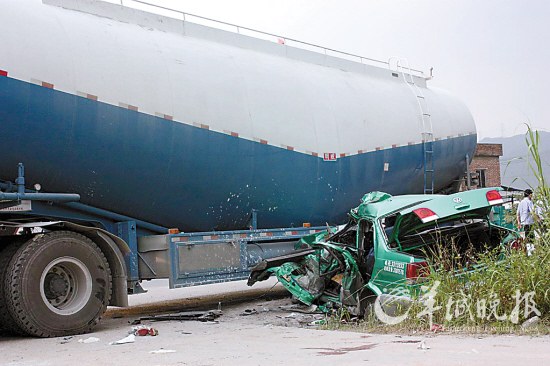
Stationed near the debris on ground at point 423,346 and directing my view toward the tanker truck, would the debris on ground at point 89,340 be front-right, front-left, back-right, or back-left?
front-left

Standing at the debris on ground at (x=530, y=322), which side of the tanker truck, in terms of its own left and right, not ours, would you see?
left

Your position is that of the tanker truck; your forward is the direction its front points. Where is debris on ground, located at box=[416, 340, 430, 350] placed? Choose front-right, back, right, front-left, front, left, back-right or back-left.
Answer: left

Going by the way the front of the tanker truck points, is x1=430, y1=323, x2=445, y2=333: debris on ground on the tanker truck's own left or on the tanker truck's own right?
on the tanker truck's own left

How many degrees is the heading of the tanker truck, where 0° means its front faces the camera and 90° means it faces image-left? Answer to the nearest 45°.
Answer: approximately 45°
